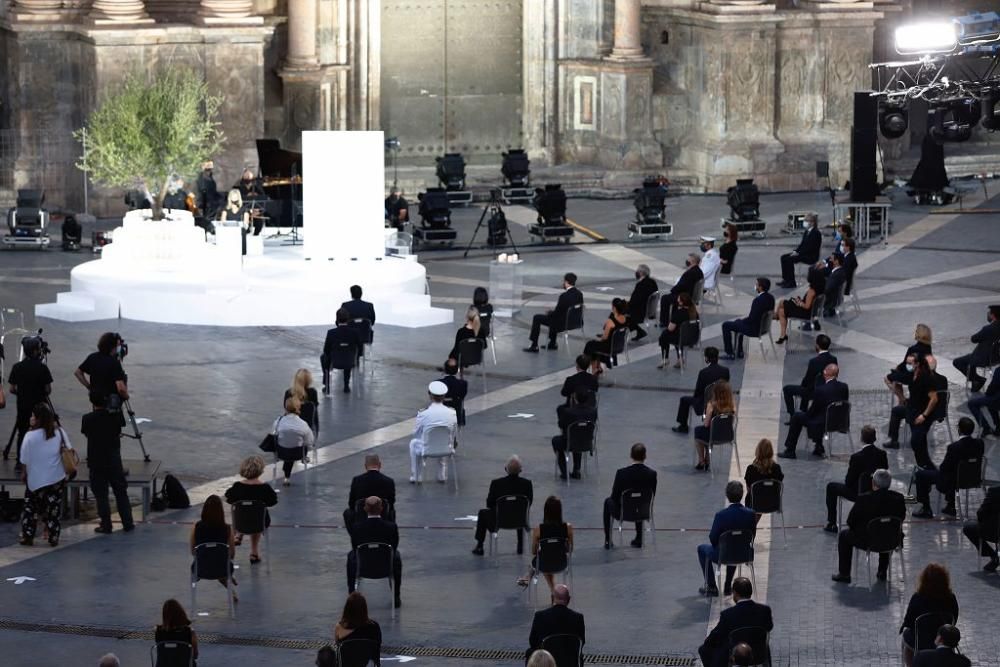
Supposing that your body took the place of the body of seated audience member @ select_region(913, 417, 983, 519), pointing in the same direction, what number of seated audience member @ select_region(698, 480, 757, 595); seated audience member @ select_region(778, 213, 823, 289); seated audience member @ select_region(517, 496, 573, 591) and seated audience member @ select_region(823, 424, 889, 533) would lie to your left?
3

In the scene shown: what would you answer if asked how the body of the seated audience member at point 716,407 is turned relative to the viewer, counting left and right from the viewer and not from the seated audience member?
facing away from the viewer and to the left of the viewer

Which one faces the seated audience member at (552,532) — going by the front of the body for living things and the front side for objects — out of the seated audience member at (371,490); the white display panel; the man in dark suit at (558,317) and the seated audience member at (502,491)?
the white display panel

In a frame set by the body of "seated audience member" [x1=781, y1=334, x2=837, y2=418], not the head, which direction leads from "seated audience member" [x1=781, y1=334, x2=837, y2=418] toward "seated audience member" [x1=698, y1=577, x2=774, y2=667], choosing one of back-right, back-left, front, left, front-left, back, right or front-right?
back-left

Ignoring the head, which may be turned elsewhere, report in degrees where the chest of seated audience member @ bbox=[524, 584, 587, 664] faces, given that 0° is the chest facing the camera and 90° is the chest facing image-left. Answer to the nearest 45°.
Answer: approximately 180°

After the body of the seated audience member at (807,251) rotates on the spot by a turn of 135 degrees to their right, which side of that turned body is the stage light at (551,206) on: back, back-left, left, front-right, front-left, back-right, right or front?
left

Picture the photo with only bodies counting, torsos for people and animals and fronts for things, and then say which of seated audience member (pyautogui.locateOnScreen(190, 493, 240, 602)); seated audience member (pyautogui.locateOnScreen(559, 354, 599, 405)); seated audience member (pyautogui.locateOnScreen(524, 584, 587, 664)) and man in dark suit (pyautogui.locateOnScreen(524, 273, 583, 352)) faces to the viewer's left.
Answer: the man in dark suit

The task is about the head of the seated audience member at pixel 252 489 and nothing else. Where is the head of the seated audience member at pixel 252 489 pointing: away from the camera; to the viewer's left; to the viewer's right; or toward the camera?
away from the camera

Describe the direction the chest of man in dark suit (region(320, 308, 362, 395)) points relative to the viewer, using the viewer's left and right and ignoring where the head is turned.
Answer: facing away from the viewer

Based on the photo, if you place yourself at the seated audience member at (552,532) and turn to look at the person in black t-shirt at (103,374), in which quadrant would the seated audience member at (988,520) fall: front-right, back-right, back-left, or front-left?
back-right

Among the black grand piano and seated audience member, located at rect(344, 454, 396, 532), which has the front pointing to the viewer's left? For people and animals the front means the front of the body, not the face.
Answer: the black grand piano

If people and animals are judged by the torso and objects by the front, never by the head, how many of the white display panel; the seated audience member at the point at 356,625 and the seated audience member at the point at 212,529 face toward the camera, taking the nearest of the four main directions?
1

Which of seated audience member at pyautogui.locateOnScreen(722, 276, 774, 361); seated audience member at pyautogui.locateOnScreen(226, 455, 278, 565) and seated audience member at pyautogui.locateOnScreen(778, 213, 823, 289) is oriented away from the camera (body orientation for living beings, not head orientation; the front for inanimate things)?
seated audience member at pyautogui.locateOnScreen(226, 455, 278, 565)

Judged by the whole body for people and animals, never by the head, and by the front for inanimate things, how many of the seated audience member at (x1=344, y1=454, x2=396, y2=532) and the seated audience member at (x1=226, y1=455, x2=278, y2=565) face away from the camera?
2

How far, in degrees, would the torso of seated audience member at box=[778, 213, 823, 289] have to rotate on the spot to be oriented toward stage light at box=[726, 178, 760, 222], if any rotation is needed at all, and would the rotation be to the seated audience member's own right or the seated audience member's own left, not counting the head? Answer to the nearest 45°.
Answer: approximately 90° to the seated audience member's own right

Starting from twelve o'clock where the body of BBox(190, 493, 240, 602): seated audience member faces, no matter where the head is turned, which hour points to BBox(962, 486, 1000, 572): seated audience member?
BBox(962, 486, 1000, 572): seated audience member is roughly at 3 o'clock from BBox(190, 493, 240, 602): seated audience member.

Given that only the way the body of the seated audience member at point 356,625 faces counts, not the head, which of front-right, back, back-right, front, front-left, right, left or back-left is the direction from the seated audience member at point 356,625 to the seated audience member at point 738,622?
right
